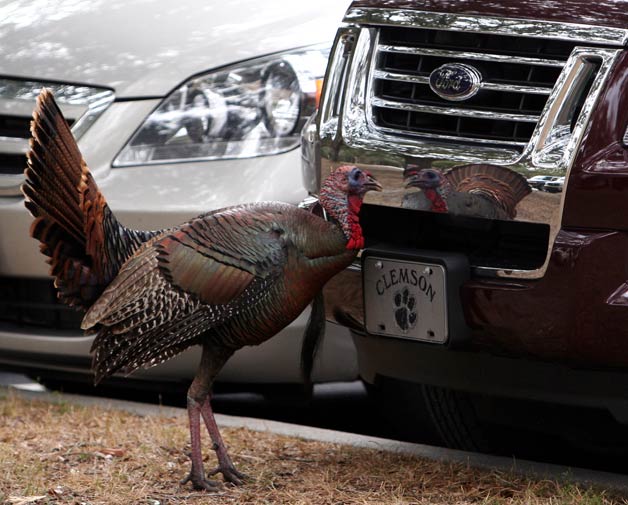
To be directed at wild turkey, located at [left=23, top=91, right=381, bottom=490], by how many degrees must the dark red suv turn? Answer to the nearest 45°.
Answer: approximately 45° to its right

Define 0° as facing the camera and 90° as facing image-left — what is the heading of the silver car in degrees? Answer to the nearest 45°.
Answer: approximately 45°

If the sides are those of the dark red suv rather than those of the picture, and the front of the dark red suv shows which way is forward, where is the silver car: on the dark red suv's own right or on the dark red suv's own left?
on the dark red suv's own right

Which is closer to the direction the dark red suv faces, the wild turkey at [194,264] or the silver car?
the wild turkey

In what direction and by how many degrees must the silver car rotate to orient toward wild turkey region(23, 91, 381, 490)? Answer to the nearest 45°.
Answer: approximately 45° to its left

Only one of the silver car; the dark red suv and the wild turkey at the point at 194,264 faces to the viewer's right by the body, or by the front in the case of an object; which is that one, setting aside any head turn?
the wild turkey

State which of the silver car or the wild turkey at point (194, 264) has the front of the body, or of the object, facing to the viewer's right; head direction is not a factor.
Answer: the wild turkey

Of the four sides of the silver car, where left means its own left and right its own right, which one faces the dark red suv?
left

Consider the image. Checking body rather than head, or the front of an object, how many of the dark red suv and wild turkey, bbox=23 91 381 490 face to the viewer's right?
1

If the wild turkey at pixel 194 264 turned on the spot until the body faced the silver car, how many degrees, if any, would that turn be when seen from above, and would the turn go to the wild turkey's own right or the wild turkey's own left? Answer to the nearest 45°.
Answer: approximately 90° to the wild turkey's own left

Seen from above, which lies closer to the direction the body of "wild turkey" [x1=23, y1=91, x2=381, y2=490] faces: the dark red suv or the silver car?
the dark red suv

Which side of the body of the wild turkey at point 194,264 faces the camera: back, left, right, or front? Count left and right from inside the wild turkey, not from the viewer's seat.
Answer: right
